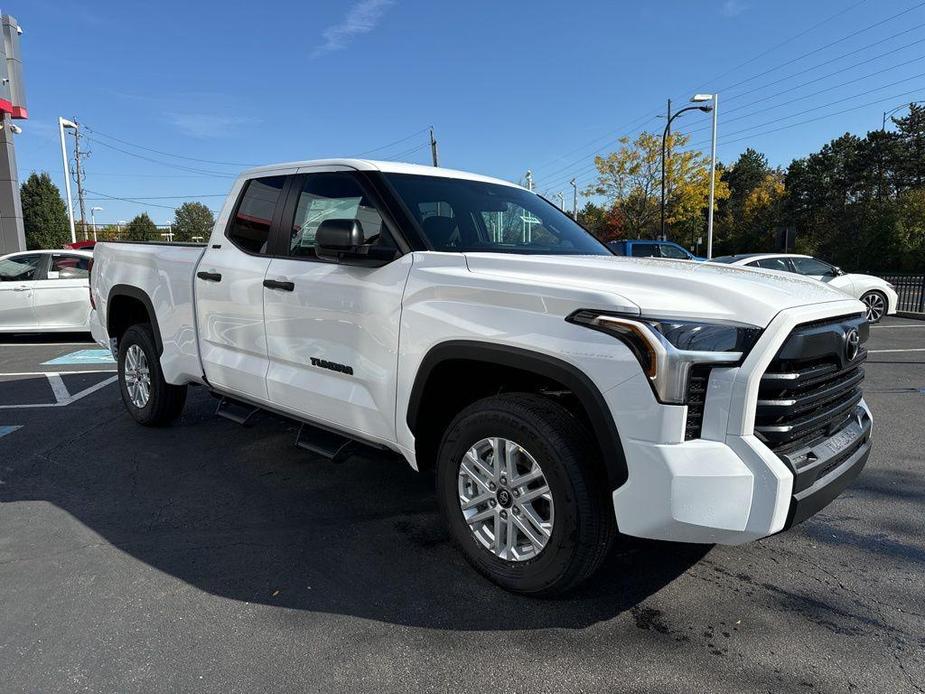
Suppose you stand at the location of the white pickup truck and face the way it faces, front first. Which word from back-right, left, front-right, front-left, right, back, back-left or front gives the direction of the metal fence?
left

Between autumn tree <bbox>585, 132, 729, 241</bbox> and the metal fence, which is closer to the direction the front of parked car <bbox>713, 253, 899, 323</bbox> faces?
the metal fence

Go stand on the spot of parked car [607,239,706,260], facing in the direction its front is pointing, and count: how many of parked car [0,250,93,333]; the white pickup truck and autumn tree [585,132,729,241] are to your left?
1

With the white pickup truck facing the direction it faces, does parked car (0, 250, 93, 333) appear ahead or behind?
behind

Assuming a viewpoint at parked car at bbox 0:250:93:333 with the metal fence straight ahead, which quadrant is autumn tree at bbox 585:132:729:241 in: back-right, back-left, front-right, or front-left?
front-left

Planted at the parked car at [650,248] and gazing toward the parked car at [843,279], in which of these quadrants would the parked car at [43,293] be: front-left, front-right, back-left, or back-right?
front-right

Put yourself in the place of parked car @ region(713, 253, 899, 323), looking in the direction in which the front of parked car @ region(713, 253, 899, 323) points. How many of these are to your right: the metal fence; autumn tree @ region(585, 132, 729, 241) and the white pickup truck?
1

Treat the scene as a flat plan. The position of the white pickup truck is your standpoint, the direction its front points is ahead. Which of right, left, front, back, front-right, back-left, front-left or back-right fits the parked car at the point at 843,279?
left

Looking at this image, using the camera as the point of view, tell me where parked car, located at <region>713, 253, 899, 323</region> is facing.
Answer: facing to the right of the viewer
